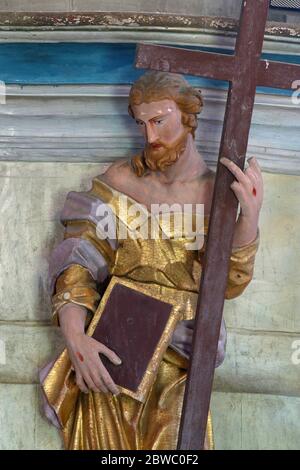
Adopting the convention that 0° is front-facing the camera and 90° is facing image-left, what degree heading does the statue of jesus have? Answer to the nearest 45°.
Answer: approximately 0°
